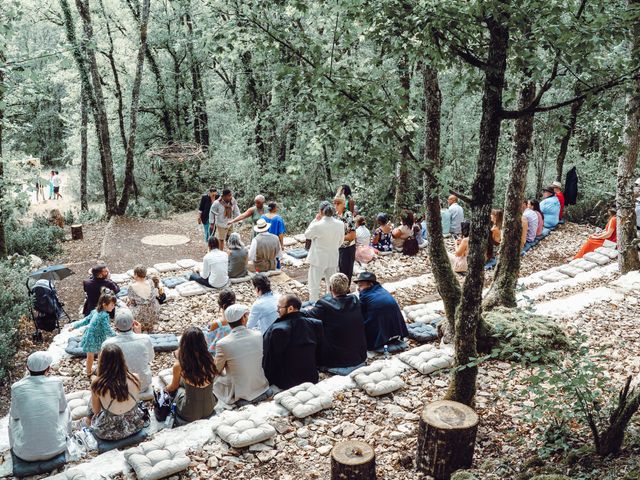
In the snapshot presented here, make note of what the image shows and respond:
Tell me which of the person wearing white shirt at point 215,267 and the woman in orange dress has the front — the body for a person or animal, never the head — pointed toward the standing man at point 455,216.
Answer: the woman in orange dress

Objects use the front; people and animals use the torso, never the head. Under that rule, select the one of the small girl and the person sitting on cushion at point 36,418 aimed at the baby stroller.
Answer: the person sitting on cushion

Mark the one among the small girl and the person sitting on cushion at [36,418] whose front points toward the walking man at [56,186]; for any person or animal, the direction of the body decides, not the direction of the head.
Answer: the person sitting on cushion

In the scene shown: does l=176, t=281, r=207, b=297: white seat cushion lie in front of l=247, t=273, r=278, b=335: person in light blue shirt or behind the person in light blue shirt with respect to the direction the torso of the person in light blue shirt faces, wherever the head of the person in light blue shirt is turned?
in front

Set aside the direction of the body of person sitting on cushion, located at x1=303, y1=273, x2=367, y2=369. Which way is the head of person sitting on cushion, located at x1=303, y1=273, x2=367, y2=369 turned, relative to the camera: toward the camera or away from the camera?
away from the camera

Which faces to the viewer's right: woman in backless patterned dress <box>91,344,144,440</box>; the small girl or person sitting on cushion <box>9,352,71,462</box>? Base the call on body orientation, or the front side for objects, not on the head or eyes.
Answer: the small girl

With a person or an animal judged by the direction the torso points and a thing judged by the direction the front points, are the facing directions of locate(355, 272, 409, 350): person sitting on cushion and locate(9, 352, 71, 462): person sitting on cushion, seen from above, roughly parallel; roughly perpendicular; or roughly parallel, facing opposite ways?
roughly parallel

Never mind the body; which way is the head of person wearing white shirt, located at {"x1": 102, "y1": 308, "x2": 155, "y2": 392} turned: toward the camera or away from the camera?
away from the camera

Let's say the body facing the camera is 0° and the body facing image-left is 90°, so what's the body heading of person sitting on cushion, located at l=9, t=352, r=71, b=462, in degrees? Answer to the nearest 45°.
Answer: approximately 180°

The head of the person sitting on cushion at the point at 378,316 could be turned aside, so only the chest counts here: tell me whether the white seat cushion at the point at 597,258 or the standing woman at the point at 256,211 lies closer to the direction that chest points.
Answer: the standing woman

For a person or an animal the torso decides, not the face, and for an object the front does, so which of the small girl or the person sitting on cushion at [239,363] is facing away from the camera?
the person sitting on cushion

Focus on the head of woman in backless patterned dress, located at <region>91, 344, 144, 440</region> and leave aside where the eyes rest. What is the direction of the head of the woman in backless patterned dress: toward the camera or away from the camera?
away from the camera

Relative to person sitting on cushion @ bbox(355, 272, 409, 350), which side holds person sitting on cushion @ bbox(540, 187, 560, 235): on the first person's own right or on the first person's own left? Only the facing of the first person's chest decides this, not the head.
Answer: on the first person's own right

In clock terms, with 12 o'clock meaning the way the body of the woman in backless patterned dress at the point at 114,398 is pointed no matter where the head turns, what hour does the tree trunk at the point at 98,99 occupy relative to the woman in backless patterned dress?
The tree trunk is roughly at 12 o'clock from the woman in backless patterned dress.

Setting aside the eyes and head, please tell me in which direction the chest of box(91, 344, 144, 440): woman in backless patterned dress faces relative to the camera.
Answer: away from the camera

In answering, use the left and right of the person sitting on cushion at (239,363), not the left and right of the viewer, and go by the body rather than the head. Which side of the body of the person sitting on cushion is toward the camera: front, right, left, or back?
back
